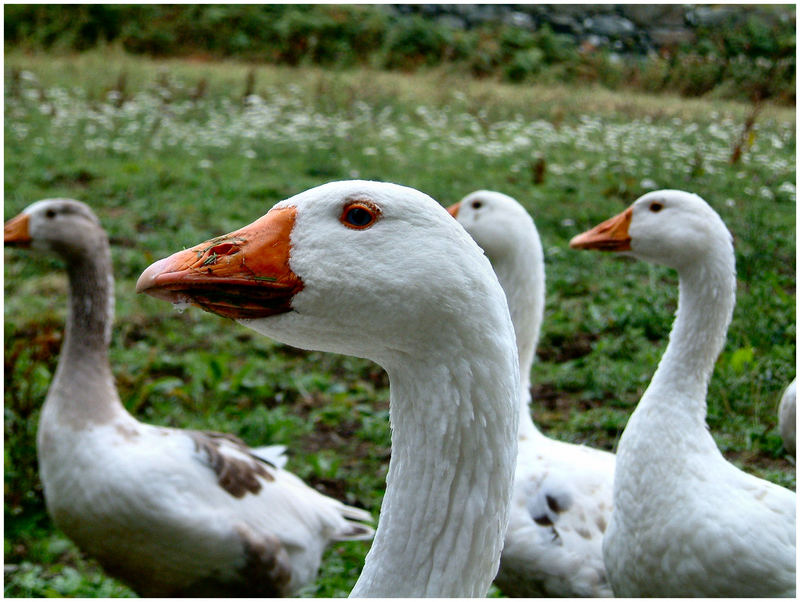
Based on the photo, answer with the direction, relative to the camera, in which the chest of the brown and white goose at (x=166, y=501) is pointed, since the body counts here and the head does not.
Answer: to the viewer's left

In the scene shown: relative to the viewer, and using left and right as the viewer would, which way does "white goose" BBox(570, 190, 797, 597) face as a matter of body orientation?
facing to the left of the viewer

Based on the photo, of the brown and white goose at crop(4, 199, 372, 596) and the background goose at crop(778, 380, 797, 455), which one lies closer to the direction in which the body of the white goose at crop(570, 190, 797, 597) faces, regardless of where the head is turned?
the brown and white goose

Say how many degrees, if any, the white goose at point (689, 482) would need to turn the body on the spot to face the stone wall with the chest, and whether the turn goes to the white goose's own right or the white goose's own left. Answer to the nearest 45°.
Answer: approximately 90° to the white goose's own right

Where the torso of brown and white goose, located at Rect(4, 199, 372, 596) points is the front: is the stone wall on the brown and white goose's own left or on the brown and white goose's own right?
on the brown and white goose's own right

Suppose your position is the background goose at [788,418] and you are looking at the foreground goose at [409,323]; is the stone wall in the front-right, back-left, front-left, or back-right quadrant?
back-right
